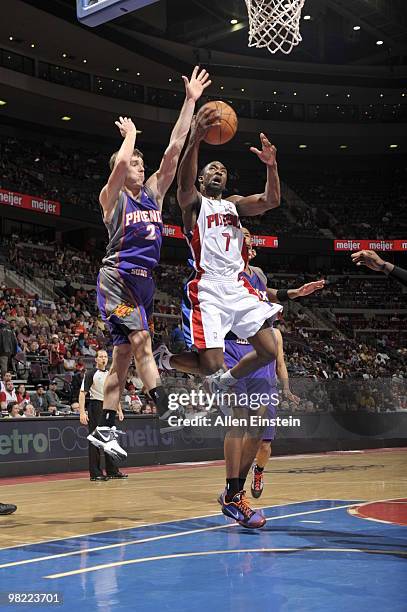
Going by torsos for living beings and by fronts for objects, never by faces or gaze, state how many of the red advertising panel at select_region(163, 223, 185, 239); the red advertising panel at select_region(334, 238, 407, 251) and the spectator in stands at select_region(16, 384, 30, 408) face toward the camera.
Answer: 3

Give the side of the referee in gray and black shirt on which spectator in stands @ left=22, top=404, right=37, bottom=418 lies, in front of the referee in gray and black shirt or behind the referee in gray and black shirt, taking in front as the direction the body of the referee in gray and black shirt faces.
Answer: behind

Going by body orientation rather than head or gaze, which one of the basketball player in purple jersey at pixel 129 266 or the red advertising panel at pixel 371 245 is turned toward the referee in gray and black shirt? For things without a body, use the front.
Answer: the red advertising panel

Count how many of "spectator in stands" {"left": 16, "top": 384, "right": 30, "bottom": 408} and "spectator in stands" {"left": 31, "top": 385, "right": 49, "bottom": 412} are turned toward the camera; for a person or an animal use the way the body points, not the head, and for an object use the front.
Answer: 2

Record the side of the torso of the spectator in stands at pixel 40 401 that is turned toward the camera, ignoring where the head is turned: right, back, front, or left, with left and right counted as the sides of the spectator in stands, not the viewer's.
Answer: front

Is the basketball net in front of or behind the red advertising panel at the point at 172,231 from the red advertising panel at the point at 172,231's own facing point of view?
in front

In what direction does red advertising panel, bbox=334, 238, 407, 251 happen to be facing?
toward the camera

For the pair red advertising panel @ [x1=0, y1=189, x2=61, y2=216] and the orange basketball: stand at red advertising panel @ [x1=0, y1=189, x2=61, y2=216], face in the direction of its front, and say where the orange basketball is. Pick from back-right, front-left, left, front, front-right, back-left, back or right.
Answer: front-right

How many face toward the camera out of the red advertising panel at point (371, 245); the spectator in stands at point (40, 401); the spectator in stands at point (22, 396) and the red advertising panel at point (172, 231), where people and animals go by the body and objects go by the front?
4

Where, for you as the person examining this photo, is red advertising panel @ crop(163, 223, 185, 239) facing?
facing the viewer

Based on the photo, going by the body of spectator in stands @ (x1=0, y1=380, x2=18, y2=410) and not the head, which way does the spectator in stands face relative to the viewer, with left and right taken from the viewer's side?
facing the viewer and to the right of the viewer

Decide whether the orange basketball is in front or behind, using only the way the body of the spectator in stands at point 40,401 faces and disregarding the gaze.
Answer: in front
